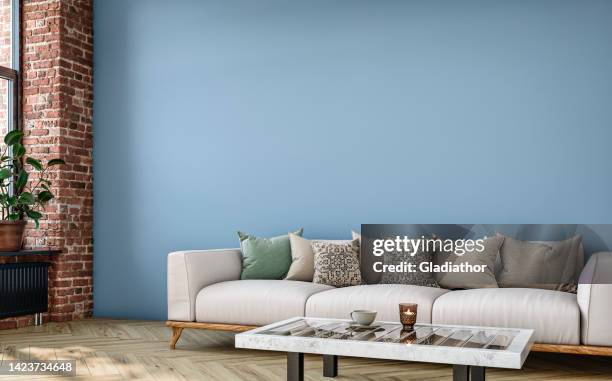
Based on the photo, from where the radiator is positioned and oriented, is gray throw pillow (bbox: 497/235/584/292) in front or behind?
in front

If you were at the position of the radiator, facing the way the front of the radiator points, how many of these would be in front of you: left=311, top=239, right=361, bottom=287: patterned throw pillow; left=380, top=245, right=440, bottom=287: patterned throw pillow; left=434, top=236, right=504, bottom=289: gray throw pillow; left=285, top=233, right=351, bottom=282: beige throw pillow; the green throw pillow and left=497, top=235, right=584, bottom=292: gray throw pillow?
6

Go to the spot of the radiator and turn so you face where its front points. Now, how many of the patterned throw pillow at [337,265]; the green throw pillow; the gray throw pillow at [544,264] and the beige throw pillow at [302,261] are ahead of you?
4

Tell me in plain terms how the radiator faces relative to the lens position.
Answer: facing the viewer and to the right of the viewer

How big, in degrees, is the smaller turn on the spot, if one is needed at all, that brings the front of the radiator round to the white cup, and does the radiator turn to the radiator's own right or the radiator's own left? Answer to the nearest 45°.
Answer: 0° — it already faces it

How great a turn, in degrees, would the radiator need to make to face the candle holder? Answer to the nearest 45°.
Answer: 0° — it already faces it
